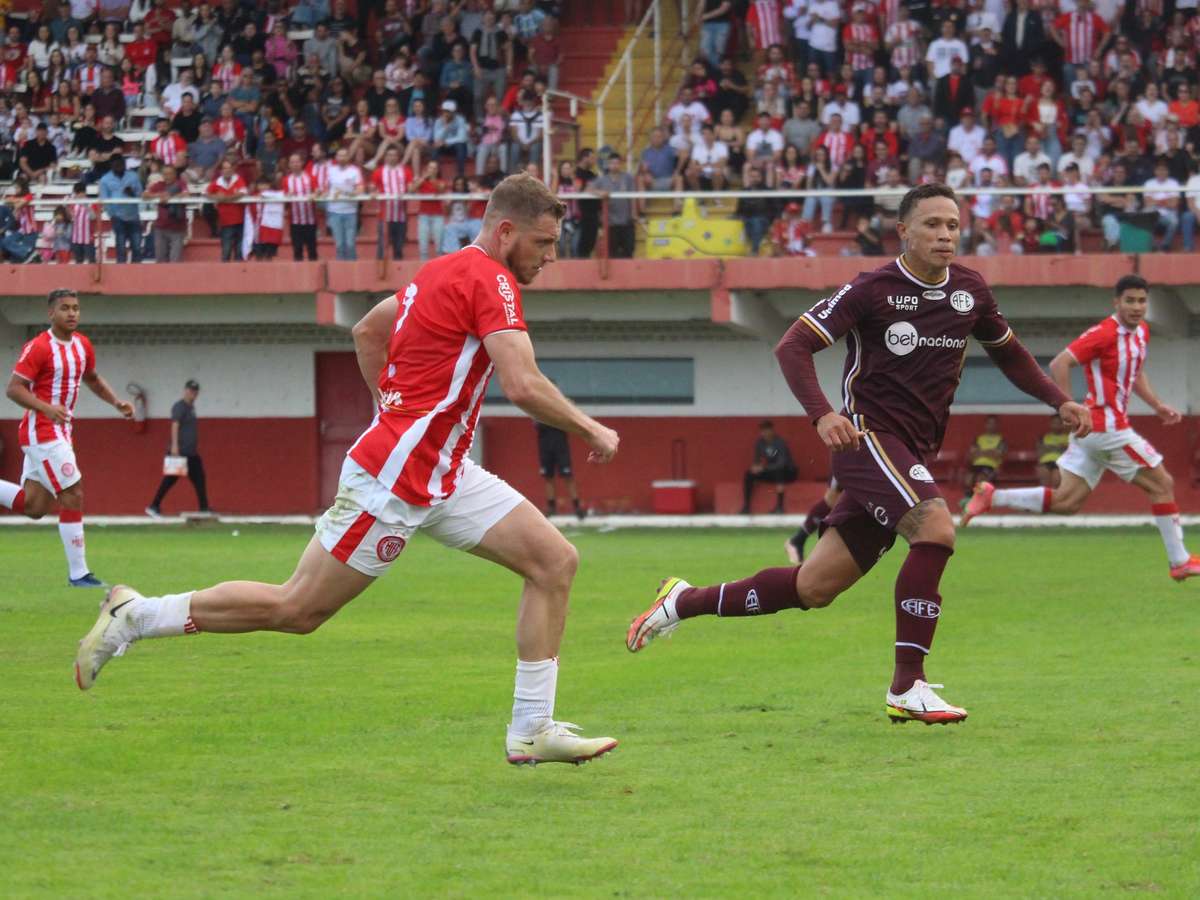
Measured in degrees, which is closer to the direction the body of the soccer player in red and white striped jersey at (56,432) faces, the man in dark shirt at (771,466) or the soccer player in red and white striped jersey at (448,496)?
the soccer player in red and white striped jersey

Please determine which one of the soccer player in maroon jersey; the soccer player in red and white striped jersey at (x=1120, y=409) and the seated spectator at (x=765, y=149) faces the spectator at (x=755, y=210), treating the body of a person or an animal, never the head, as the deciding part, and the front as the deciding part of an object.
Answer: the seated spectator at (x=765, y=149)

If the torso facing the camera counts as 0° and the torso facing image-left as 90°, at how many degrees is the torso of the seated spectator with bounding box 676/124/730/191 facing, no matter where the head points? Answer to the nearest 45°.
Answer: approximately 0°

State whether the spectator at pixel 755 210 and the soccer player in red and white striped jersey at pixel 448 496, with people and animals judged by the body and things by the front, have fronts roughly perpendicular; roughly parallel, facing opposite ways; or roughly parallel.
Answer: roughly perpendicular

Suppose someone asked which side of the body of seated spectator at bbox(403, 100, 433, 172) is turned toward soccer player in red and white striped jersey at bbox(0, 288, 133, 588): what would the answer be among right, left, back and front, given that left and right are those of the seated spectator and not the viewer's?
front

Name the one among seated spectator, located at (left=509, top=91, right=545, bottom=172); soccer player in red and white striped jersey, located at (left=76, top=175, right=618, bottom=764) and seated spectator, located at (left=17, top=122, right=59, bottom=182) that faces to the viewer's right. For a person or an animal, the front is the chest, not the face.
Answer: the soccer player in red and white striped jersey

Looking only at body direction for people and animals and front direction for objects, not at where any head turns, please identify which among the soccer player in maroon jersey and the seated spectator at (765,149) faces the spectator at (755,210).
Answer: the seated spectator at (765,149)

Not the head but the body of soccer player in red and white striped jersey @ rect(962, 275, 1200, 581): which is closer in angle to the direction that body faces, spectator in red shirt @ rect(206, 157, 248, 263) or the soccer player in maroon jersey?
the soccer player in maroon jersey

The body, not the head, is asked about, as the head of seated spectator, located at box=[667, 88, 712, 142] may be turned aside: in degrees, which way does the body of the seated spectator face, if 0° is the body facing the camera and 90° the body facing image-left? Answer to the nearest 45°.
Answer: approximately 0°

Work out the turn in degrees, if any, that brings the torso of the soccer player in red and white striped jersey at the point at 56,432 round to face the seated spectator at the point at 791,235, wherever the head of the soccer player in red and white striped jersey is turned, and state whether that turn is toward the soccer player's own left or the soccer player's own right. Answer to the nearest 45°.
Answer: approximately 90° to the soccer player's own left
